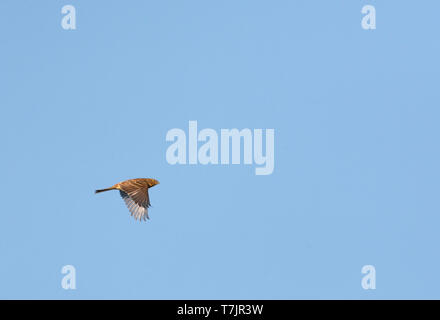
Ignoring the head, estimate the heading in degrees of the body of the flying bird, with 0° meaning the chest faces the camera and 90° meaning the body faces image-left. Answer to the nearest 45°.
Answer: approximately 270°
